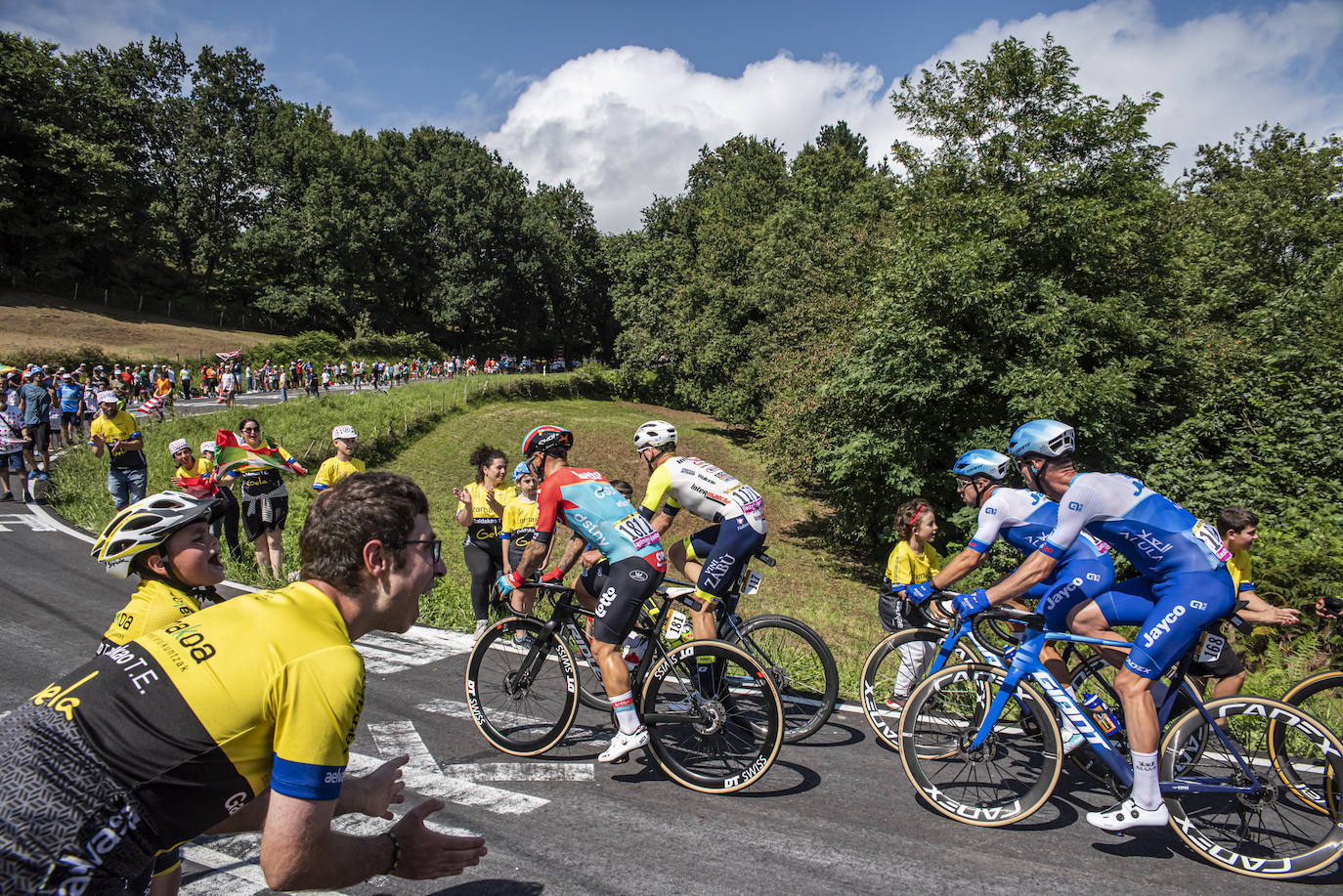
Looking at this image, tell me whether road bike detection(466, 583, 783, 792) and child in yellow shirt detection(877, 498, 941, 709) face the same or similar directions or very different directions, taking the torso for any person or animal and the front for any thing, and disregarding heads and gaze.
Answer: very different directions

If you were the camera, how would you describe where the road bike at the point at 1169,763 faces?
facing to the left of the viewer

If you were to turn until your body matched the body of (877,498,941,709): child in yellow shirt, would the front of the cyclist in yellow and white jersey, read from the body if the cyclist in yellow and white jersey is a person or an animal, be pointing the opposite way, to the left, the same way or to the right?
the opposite way

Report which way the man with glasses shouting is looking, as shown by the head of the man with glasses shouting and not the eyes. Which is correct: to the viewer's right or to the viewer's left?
to the viewer's right

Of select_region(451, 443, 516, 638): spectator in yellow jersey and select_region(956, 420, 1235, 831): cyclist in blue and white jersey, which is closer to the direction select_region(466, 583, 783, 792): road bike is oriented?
the spectator in yellow jersey

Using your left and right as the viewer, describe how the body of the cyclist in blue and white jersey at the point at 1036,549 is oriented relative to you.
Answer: facing to the left of the viewer

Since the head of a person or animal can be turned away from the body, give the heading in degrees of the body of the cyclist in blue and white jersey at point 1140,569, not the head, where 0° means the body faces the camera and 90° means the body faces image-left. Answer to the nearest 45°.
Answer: approximately 90°

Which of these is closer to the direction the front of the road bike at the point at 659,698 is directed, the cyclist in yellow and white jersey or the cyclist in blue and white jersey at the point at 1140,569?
the cyclist in yellow and white jersey

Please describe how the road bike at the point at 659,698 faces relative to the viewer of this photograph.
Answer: facing away from the viewer and to the left of the viewer

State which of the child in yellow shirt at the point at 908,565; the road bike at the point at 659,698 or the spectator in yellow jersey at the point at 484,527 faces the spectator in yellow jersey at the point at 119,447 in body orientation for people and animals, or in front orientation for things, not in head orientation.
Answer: the road bike
